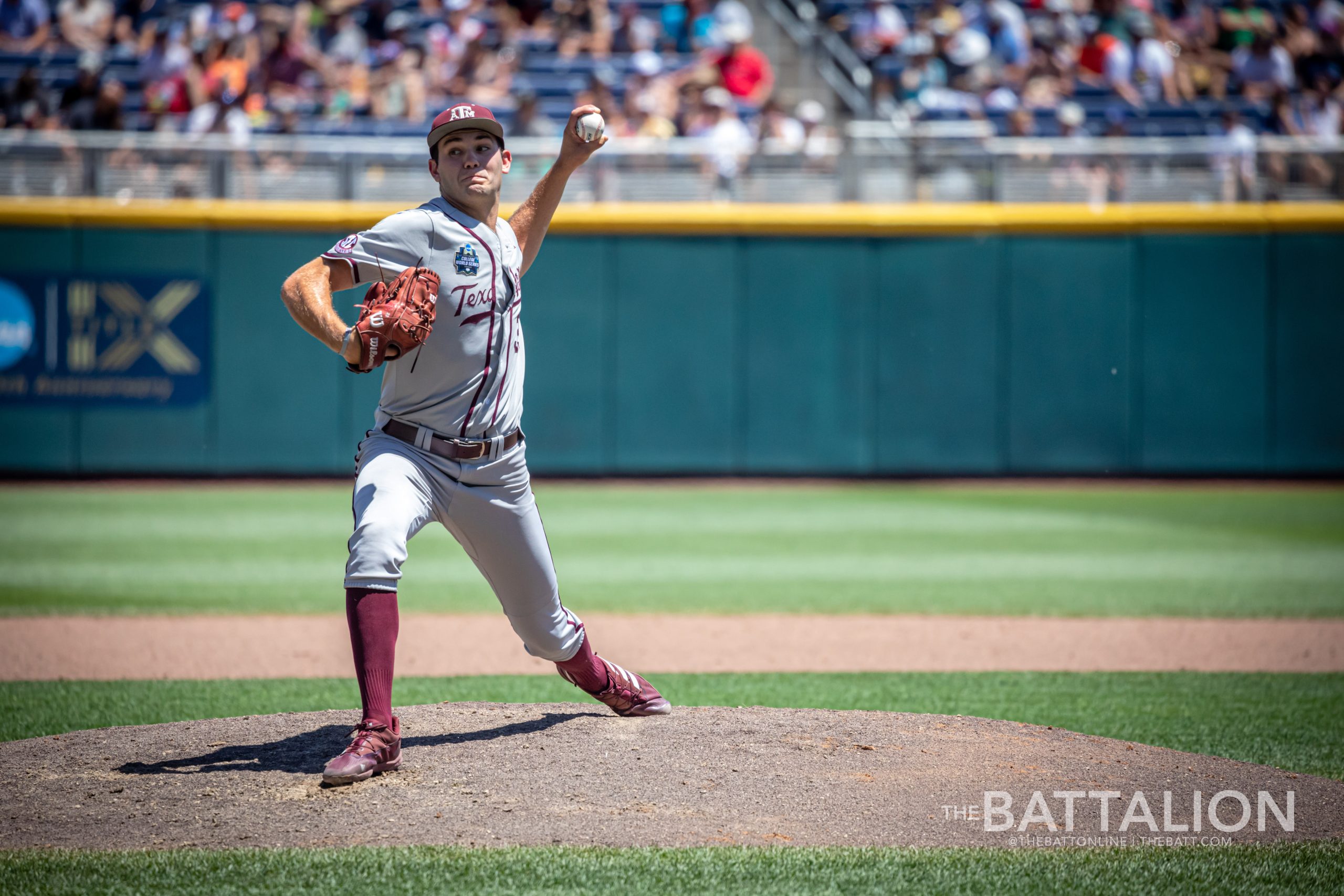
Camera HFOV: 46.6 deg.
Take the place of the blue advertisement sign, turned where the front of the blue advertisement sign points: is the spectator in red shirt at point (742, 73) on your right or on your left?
on your left

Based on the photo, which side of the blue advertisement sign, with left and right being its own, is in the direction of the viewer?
front

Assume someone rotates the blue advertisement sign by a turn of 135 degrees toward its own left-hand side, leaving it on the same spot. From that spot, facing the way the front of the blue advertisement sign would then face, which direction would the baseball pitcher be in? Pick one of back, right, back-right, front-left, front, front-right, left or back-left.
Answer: back-right
